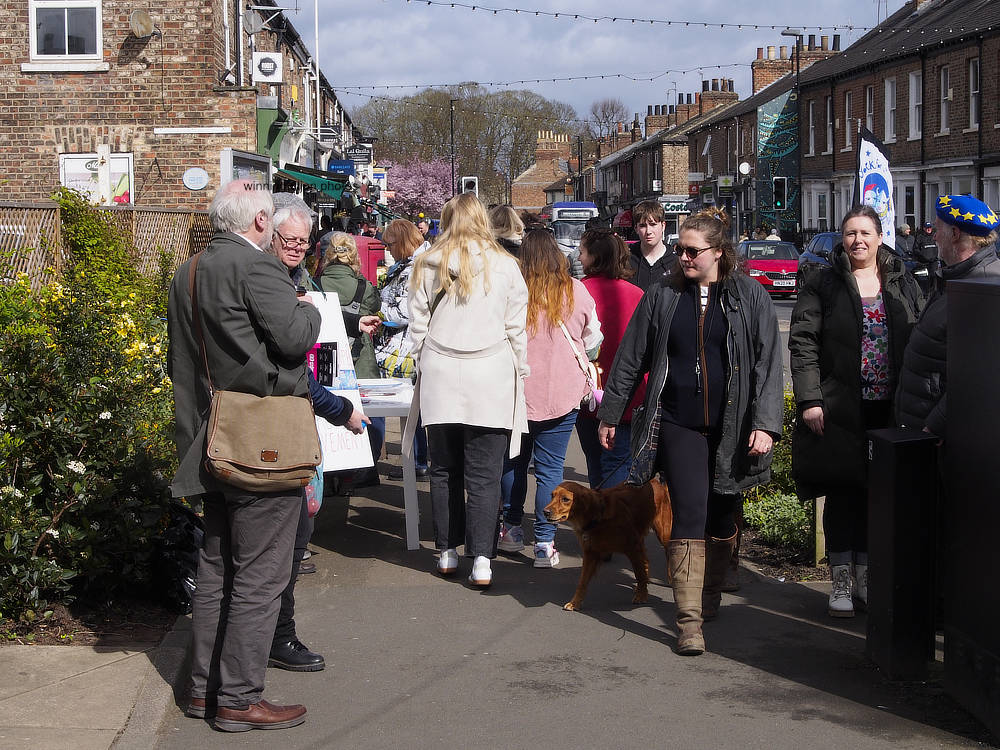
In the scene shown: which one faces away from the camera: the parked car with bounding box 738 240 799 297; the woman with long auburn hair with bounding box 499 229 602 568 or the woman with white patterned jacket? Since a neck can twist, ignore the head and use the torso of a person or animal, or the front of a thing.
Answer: the woman with long auburn hair

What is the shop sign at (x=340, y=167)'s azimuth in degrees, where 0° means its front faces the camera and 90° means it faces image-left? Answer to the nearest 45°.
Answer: approximately 0°

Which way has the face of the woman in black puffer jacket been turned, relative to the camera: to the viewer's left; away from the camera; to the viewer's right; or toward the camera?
toward the camera

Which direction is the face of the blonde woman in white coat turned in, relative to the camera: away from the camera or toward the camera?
away from the camera

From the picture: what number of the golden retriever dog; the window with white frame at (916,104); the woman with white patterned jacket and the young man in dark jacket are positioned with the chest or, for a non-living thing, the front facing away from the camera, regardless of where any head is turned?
0

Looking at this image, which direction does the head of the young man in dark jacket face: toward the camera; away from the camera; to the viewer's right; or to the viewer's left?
toward the camera

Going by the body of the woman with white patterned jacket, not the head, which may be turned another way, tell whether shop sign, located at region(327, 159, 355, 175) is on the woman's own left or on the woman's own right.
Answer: on the woman's own right

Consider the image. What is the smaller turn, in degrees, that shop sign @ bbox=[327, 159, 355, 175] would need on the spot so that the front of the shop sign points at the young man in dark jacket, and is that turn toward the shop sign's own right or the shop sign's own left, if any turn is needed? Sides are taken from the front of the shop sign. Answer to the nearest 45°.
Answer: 0° — it already faces them

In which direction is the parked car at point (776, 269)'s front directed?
toward the camera

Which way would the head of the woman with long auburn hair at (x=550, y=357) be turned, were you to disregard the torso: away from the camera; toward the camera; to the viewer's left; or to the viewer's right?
away from the camera

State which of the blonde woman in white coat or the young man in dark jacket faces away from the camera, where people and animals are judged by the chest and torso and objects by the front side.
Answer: the blonde woman in white coat

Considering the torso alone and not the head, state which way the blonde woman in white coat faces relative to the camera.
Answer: away from the camera

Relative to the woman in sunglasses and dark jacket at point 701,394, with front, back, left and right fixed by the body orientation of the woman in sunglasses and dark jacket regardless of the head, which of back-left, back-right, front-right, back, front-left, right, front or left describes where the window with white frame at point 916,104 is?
back

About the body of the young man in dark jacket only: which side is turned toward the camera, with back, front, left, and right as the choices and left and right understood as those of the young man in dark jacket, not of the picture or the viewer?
front

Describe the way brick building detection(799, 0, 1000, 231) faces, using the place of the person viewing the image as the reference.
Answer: facing the viewer and to the left of the viewer

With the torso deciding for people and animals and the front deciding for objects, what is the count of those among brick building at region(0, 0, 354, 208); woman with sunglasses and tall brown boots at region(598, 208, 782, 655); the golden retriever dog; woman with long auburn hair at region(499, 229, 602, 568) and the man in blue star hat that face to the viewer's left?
2

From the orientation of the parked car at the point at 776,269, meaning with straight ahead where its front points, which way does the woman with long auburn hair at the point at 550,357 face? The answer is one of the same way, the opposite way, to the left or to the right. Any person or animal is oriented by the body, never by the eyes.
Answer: the opposite way
